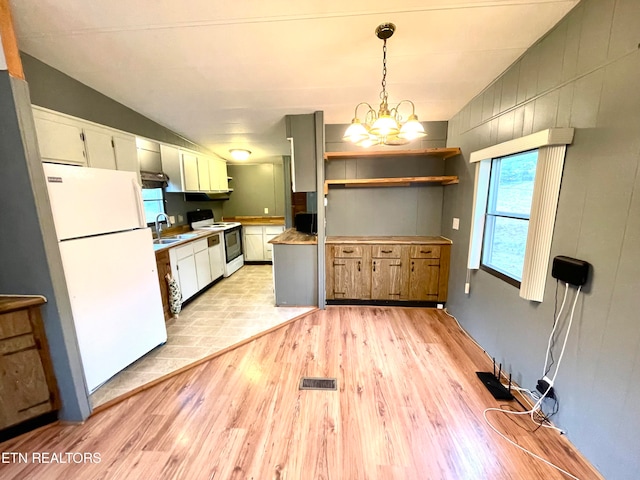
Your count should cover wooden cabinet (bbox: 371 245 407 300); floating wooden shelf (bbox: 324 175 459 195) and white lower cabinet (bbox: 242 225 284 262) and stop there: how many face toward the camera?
3

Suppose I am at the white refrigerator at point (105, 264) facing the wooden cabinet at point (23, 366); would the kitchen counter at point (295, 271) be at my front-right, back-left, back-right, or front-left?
back-left

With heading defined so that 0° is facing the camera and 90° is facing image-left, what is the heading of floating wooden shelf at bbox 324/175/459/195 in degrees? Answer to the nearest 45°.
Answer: approximately 0°

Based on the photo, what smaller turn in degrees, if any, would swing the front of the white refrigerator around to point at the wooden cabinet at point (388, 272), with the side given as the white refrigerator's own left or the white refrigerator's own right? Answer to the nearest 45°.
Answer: approximately 45° to the white refrigerator's own left

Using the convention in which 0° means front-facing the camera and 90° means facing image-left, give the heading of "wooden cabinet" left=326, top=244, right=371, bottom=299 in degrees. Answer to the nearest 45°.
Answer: approximately 0°

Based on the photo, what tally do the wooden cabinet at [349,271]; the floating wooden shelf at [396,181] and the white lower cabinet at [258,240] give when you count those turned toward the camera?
3

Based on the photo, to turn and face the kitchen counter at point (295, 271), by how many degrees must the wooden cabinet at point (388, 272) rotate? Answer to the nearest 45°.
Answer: approximately 90° to its right
